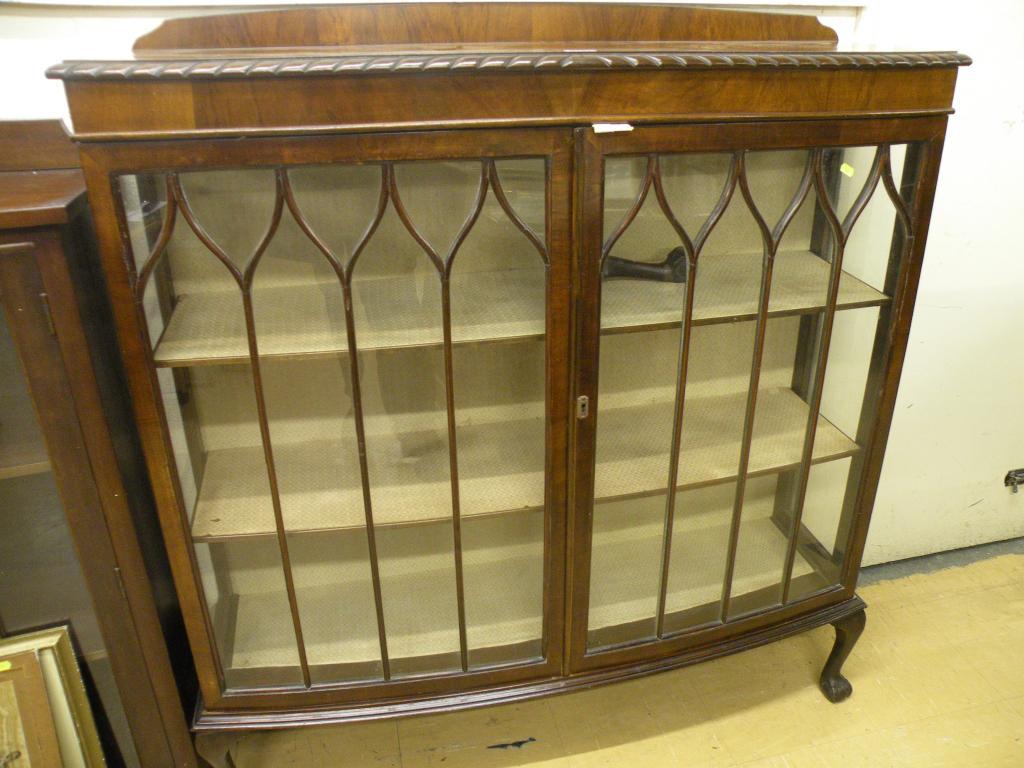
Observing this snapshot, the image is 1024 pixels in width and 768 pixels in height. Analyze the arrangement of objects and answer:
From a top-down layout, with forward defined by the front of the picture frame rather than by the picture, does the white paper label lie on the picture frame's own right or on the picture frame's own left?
on the picture frame's own left

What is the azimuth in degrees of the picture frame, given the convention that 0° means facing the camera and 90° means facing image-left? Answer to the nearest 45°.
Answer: approximately 0°

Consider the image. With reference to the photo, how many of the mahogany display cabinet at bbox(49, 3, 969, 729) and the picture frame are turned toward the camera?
2

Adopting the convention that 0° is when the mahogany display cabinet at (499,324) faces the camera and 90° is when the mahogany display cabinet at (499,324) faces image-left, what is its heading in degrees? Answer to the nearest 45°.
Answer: approximately 0°
